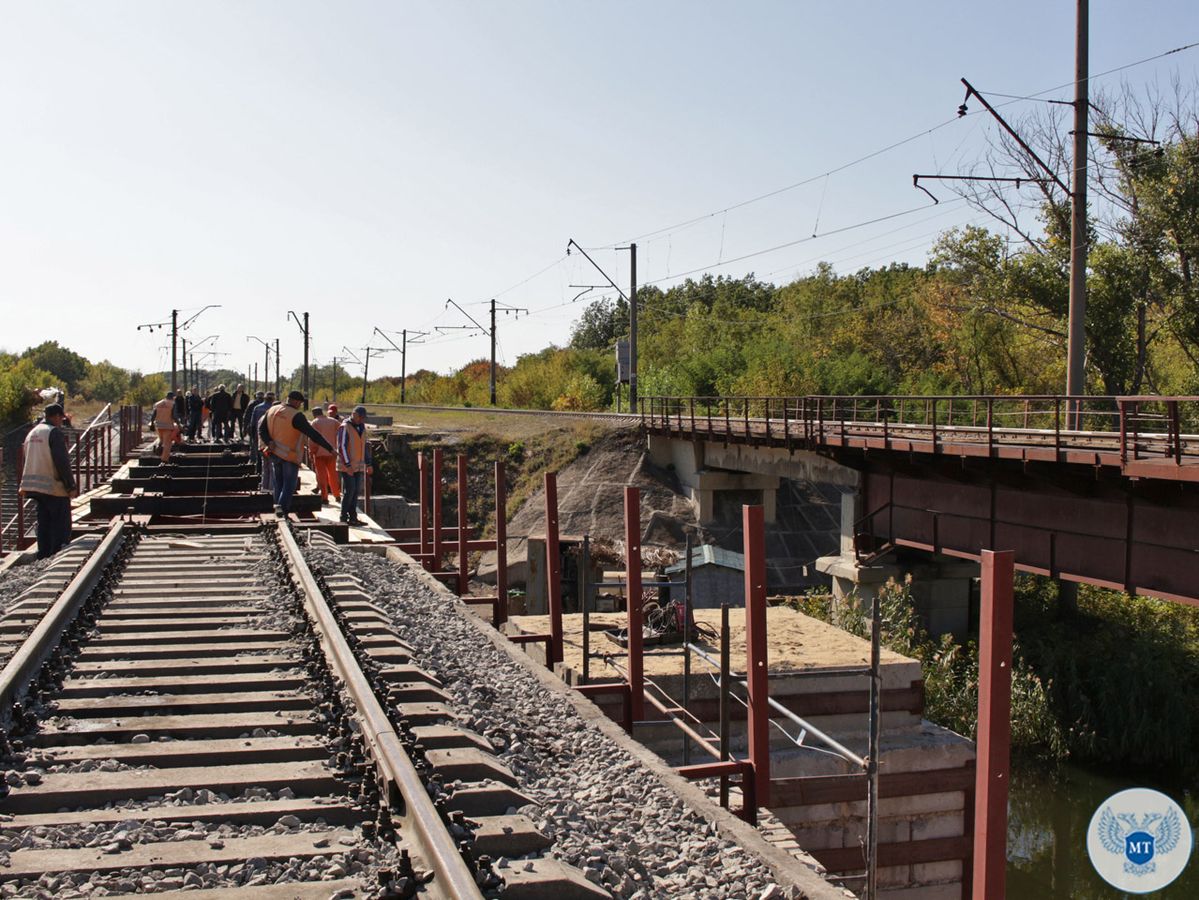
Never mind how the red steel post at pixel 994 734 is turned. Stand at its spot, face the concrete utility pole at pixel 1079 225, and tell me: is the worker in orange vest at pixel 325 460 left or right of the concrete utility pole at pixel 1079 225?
left

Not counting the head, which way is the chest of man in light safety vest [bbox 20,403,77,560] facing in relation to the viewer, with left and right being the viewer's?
facing away from the viewer and to the right of the viewer

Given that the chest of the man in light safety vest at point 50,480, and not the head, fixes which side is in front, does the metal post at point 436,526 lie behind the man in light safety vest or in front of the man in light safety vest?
in front

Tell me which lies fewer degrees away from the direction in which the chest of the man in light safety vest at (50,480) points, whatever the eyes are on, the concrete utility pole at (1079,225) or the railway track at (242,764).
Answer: the concrete utility pole

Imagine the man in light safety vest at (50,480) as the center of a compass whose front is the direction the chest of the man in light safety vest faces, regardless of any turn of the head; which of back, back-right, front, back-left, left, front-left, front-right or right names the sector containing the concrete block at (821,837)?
right

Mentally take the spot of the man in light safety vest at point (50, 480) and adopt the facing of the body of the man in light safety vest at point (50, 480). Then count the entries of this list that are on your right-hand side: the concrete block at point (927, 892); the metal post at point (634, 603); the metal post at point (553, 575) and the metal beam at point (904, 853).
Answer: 4

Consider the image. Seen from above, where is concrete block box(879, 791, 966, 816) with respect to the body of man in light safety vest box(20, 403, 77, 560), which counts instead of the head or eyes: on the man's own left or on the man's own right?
on the man's own right

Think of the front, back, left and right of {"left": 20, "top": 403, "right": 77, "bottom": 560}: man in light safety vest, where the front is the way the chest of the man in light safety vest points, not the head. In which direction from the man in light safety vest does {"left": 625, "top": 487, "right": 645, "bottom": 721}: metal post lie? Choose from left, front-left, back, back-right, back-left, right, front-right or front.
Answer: right

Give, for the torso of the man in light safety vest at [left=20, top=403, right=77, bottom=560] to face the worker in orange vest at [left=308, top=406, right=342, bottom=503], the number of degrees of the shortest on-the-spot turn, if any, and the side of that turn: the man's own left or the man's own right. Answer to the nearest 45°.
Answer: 0° — they already face them

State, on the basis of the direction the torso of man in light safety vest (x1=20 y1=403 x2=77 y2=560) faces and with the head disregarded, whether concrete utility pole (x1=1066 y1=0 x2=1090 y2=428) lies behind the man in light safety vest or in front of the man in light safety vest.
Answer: in front

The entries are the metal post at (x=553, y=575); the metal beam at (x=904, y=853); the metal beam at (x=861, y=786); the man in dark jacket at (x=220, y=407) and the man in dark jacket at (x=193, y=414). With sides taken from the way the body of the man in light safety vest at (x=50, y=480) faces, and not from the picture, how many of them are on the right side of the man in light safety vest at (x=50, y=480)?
3
